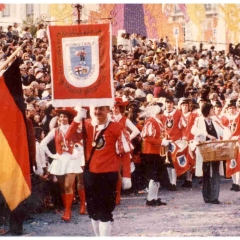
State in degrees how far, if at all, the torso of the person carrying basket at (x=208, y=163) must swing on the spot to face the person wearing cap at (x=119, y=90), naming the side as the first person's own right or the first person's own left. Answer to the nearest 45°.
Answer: approximately 180°

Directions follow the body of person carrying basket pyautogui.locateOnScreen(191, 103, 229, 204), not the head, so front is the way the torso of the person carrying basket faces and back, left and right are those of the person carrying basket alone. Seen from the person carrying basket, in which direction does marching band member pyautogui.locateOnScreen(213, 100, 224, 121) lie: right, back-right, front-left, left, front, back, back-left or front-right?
back-left

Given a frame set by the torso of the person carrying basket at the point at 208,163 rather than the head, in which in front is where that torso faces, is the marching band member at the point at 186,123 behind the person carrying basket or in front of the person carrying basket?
behind

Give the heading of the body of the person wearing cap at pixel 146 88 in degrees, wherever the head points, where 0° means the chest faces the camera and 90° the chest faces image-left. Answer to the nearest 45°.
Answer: approximately 45°

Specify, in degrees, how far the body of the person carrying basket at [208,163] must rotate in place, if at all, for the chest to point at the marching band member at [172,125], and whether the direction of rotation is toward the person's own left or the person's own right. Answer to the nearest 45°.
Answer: approximately 180°

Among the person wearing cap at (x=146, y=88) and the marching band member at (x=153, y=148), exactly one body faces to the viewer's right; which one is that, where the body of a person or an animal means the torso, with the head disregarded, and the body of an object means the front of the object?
the marching band member

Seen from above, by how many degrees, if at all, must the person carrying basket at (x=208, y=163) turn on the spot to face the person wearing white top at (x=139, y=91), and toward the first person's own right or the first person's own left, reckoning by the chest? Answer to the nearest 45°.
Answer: approximately 180°

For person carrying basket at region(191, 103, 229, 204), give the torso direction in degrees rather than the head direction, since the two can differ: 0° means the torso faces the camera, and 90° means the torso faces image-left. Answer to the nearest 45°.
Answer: approximately 315°
